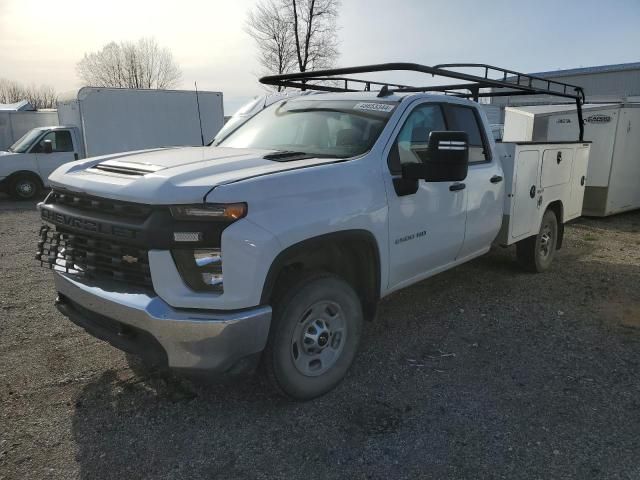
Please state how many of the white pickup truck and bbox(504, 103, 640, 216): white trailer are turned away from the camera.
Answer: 0

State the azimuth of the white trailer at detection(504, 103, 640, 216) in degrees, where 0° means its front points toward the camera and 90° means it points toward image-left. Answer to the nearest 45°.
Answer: approximately 45°

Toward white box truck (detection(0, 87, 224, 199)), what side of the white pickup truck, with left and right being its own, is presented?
right

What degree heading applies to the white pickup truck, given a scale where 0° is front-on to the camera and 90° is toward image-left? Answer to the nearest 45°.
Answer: approximately 45°

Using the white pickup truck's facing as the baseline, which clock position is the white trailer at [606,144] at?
The white trailer is roughly at 6 o'clock from the white pickup truck.

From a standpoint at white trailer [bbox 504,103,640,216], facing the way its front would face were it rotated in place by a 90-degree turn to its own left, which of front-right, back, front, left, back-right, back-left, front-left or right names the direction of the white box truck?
back-right
